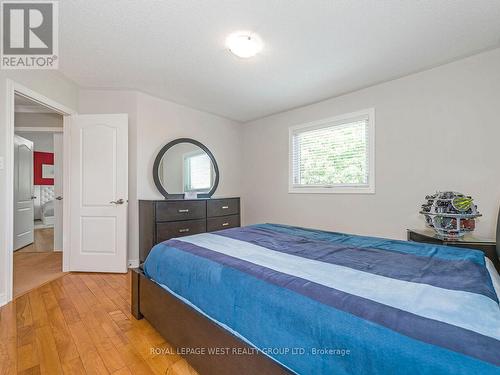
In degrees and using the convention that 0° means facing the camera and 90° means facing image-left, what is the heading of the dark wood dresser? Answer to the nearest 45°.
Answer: approximately 315°

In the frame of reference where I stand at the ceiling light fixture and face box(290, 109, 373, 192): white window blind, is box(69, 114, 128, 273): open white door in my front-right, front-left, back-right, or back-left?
back-left

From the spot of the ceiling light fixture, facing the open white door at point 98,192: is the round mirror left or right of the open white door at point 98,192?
right
